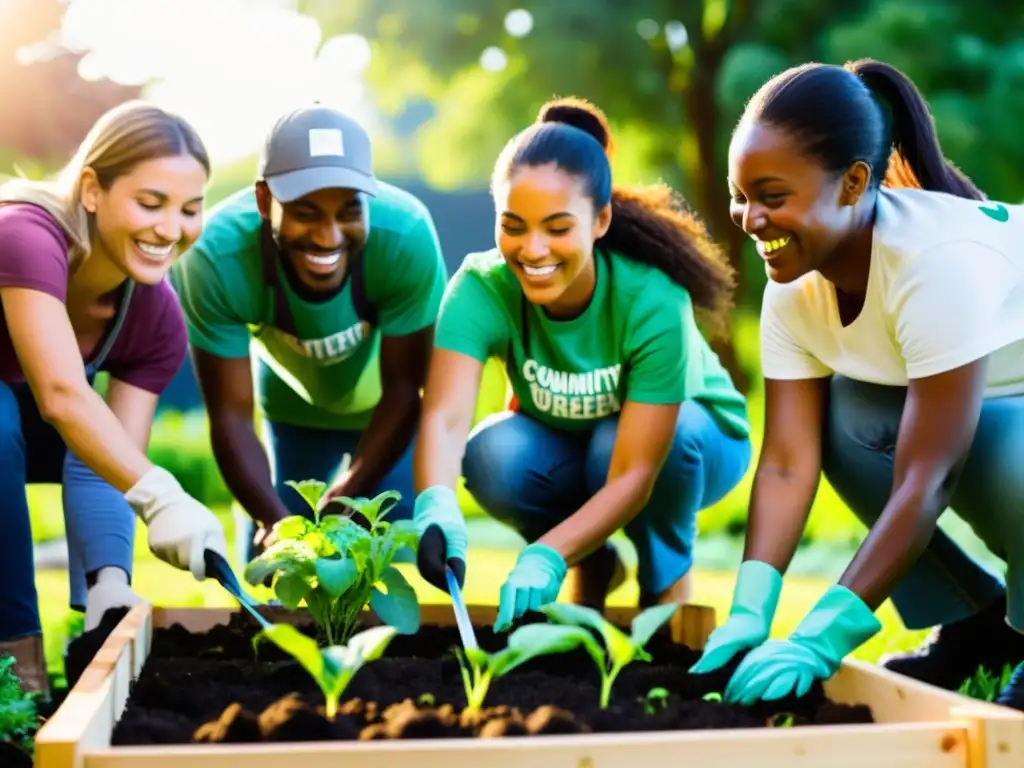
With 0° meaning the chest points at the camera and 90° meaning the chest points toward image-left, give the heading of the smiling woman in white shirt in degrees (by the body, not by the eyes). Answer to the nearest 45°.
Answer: approximately 45°

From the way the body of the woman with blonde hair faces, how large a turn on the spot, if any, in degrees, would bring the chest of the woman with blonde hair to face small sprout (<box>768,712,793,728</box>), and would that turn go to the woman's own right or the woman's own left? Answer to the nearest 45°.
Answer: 0° — they already face it

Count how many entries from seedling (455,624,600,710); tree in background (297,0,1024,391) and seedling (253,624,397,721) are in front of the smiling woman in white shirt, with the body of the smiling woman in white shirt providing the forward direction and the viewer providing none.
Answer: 2

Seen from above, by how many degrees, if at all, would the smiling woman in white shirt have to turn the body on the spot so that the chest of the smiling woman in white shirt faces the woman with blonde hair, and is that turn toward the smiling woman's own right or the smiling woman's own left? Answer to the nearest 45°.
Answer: approximately 45° to the smiling woman's own right

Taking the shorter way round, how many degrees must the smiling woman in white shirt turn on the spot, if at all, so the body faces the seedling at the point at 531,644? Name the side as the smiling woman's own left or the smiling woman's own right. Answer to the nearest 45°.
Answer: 0° — they already face it

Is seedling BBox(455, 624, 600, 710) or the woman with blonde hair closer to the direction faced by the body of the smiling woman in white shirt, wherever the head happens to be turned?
the seedling

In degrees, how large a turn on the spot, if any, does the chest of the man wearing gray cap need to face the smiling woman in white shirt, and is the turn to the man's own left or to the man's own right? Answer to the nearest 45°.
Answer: approximately 45° to the man's own left

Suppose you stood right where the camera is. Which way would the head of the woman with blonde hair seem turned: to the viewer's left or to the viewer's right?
to the viewer's right

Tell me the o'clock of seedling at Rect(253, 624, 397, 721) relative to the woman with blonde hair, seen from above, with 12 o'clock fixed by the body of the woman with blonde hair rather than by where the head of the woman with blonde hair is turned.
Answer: The seedling is roughly at 1 o'clock from the woman with blonde hair.
